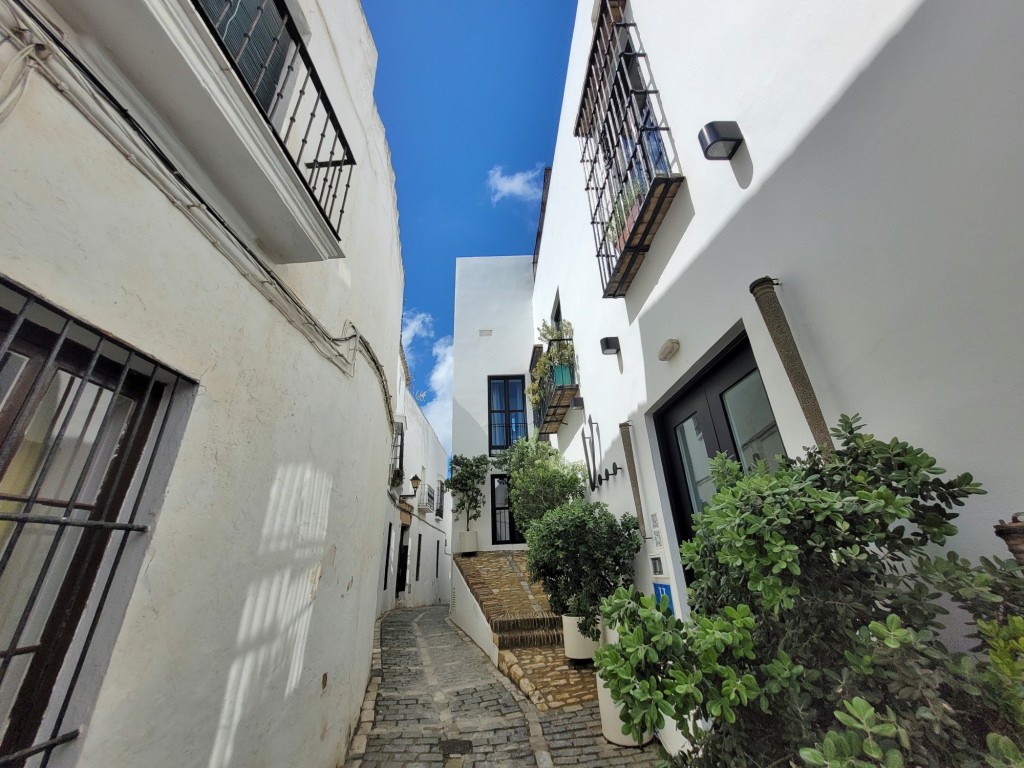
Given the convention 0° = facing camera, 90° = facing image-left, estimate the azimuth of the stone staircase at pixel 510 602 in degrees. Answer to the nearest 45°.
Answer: approximately 0°

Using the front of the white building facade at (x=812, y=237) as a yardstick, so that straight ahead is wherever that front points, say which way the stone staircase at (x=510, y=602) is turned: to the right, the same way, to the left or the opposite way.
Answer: to the left

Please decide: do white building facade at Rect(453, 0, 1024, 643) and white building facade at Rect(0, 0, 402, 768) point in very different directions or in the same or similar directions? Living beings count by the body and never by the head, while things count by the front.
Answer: very different directions

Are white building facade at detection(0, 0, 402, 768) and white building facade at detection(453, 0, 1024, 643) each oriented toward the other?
yes

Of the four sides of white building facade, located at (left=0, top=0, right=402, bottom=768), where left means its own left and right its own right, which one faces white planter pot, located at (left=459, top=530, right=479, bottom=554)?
left

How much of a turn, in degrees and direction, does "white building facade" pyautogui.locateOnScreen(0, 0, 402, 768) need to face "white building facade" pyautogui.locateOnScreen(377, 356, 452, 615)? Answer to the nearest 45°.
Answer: approximately 90° to its left

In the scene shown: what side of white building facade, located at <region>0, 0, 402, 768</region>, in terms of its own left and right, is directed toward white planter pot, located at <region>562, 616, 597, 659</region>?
left

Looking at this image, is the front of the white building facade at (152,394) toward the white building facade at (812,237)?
yes

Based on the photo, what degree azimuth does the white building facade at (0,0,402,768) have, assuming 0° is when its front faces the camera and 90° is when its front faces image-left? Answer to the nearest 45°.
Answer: approximately 315°

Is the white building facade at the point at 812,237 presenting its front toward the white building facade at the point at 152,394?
yes
